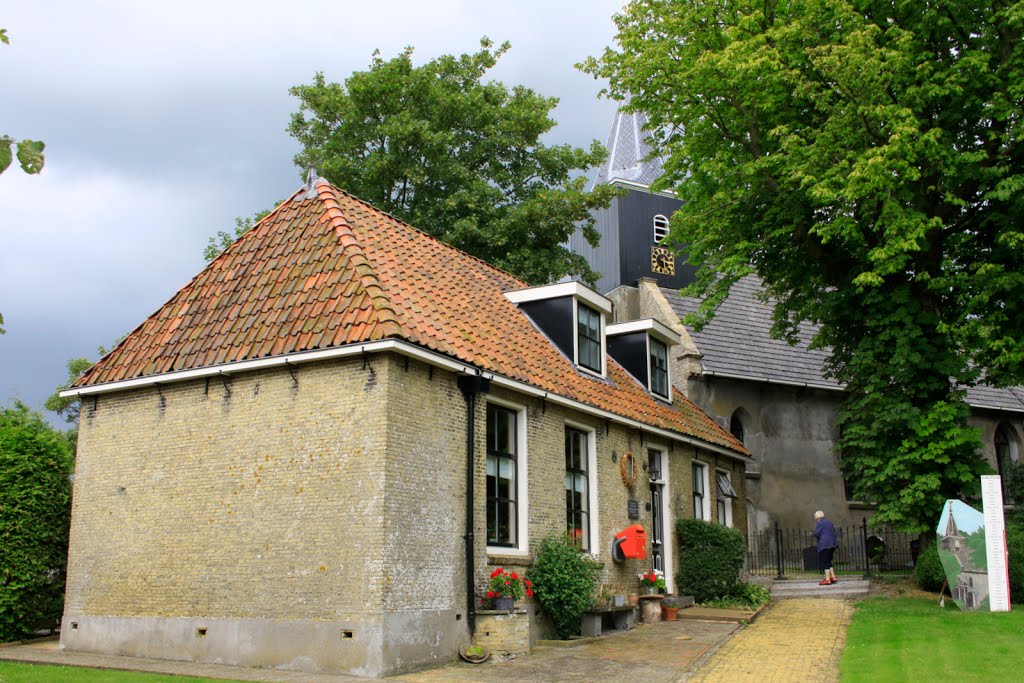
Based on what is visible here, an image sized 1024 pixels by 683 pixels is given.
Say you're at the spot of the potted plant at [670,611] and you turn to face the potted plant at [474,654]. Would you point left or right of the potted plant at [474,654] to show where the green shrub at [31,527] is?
right

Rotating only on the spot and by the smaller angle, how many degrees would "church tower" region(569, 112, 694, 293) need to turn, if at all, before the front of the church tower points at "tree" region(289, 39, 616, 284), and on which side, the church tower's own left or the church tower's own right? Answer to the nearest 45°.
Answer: approximately 90° to the church tower's own right

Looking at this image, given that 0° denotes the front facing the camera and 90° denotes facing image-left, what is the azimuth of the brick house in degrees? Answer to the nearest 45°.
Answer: approximately 315°

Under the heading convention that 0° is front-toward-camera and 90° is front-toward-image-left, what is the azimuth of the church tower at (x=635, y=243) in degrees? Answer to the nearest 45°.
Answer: approximately 315°

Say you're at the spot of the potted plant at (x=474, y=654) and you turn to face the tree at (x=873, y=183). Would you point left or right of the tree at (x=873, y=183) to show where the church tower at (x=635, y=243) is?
left

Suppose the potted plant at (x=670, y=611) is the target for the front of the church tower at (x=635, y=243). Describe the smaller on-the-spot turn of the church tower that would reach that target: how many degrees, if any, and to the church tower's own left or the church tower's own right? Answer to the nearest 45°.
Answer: approximately 45° to the church tower's own right
